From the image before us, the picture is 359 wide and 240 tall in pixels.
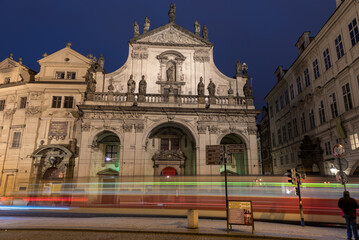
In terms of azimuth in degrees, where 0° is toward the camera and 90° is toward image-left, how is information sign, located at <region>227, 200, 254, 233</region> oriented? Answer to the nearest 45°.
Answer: approximately 0°

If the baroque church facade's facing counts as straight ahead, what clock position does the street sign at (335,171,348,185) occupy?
The street sign is roughly at 11 o'clock from the baroque church facade.

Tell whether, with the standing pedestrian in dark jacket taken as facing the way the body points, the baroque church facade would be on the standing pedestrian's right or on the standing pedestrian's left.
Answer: on the standing pedestrian's left

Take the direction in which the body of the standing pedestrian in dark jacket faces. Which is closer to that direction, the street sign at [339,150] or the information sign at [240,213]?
the street sign

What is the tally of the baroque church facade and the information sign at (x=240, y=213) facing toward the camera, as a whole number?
2

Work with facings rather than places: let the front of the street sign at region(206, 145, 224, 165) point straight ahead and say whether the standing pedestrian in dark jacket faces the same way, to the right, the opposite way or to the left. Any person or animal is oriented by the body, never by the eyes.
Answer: the opposite way

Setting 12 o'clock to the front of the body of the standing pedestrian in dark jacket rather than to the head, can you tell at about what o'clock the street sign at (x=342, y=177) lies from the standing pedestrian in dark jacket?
The street sign is roughly at 12 o'clock from the standing pedestrian in dark jacket.

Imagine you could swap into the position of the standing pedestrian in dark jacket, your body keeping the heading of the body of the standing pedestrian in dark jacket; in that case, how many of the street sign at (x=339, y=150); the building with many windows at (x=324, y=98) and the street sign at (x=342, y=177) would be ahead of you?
3

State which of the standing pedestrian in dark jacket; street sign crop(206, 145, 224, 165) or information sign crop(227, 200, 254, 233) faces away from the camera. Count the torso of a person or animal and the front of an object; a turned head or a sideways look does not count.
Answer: the standing pedestrian in dark jacket

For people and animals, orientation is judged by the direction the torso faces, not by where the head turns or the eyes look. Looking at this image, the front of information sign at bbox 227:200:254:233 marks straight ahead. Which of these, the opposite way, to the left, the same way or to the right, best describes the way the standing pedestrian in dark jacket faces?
the opposite way

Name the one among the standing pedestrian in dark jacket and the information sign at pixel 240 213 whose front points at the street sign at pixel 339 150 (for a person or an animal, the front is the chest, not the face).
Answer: the standing pedestrian in dark jacket

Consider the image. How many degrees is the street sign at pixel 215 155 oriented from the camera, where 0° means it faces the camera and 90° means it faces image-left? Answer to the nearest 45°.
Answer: approximately 0°

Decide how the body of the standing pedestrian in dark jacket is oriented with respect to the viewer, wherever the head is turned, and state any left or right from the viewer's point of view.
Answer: facing away from the viewer
